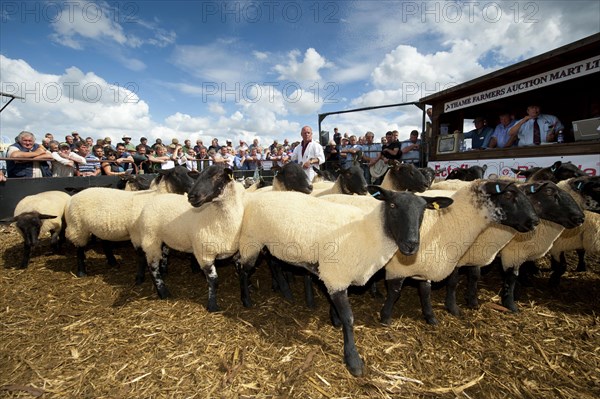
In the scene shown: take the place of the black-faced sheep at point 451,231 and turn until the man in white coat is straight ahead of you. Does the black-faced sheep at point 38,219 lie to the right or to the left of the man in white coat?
left

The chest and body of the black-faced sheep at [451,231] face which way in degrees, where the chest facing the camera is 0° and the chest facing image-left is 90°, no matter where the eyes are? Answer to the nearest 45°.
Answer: approximately 270°

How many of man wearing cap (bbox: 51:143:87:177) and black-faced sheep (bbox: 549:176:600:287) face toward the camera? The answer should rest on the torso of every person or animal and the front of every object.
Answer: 1

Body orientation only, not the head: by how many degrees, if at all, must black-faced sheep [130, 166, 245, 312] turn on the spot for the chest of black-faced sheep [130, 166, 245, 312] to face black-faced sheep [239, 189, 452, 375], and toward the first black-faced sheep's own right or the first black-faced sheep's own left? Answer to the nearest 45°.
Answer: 0° — it already faces it

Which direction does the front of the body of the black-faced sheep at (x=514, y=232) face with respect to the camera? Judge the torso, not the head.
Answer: to the viewer's right

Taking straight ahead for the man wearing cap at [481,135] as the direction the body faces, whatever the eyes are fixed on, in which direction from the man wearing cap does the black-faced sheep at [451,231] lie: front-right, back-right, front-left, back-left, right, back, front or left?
front-left

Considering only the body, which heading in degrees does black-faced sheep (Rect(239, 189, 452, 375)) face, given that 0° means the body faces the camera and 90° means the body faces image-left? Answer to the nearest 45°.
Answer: approximately 315°
